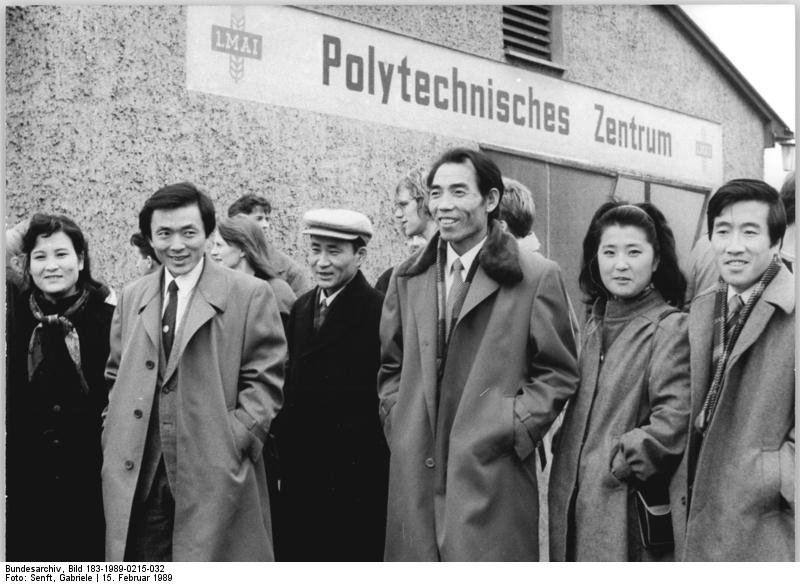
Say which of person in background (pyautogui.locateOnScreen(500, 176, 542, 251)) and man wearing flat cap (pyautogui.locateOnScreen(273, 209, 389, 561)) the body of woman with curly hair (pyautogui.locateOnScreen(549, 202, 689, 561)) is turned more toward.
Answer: the man wearing flat cap

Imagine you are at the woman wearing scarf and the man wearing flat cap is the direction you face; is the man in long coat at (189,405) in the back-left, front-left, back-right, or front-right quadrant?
front-right

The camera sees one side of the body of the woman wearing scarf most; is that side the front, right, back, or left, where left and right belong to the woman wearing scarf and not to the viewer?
front

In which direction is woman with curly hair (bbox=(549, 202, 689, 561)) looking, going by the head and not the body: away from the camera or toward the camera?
toward the camera

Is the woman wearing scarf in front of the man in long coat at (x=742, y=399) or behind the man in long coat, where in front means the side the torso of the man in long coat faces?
in front

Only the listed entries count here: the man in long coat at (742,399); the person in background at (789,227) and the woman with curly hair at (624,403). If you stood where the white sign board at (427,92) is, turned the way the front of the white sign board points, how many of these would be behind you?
0

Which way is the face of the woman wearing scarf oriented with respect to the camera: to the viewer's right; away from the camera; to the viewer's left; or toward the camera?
toward the camera

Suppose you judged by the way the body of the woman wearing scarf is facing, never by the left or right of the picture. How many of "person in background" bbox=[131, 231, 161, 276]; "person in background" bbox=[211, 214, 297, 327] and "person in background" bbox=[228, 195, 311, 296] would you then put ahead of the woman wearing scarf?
0

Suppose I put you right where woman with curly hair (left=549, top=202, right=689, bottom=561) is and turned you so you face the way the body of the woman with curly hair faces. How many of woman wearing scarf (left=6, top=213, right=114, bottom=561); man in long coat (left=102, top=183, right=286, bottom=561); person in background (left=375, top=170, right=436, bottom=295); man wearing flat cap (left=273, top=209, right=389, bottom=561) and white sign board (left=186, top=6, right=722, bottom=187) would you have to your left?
0

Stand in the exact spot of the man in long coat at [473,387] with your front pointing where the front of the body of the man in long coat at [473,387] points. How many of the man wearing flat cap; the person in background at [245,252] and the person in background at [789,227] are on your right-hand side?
2

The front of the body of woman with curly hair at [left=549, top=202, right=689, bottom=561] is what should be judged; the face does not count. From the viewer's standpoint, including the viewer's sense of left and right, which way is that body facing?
facing the viewer and to the left of the viewer

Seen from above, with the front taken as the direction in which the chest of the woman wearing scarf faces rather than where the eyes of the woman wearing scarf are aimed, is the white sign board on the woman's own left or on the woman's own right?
on the woman's own left

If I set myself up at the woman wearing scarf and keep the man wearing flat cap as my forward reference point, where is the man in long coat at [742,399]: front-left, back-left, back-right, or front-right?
front-right

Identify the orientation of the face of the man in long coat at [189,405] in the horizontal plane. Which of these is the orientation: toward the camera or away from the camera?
toward the camera

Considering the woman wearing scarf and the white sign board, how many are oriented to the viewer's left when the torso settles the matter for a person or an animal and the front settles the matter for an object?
0

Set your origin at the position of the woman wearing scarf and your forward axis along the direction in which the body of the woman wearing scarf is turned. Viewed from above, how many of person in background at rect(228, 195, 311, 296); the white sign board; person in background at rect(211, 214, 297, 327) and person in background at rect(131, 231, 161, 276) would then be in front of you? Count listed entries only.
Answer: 0
